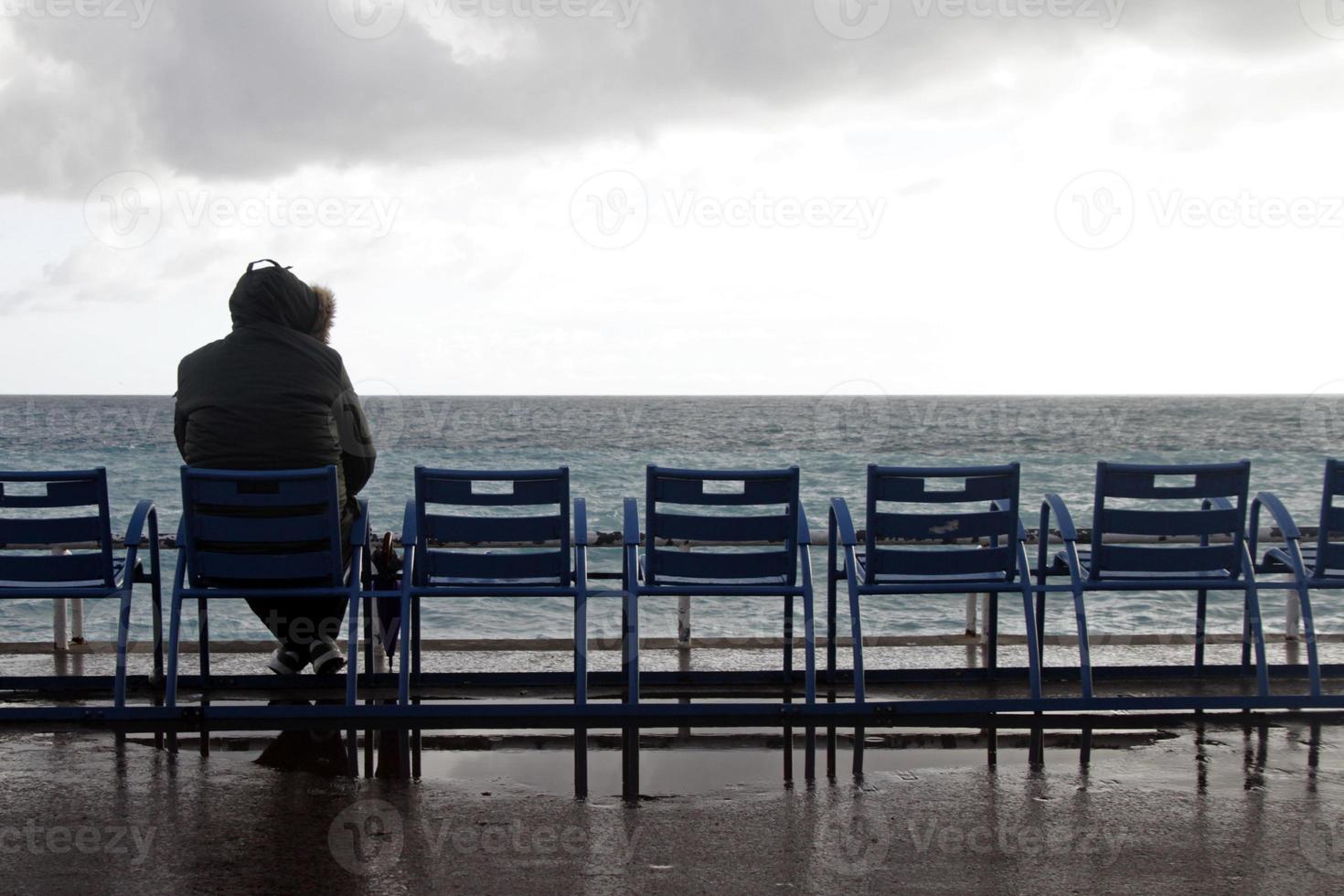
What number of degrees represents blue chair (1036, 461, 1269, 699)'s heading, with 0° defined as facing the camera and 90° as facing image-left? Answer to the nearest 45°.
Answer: approximately 135°

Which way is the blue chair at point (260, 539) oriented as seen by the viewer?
away from the camera

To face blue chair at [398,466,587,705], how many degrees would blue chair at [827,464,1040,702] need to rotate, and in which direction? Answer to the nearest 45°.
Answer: approximately 90° to its left

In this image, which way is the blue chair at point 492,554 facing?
away from the camera

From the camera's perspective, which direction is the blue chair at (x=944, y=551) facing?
away from the camera

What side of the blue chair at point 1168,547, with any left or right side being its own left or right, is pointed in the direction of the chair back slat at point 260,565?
left

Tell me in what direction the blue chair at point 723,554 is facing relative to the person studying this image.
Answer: facing away from the viewer

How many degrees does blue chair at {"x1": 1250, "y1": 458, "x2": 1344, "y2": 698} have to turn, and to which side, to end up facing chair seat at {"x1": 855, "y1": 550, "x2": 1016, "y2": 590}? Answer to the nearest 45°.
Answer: approximately 90° to its left
